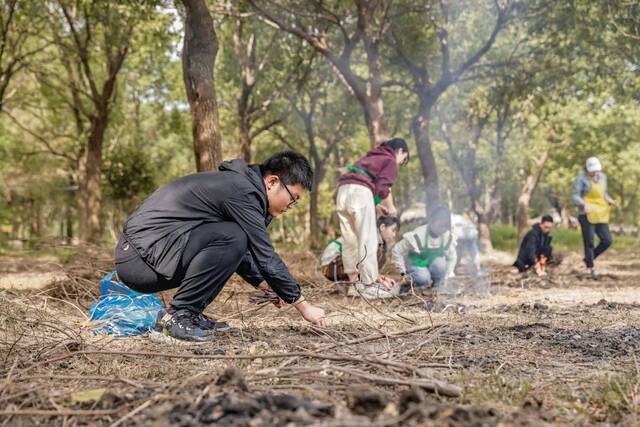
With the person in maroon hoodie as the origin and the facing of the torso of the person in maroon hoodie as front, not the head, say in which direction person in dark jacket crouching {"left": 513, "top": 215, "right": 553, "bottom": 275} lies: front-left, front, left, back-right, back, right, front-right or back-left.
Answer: front-left

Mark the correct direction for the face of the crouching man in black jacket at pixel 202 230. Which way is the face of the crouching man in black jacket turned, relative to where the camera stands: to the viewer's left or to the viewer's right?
to the viewer's right

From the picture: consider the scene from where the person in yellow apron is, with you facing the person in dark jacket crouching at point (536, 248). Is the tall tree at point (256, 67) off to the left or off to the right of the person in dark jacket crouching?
right

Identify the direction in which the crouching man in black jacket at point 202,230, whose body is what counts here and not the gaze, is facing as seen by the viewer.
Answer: to the viewer's right

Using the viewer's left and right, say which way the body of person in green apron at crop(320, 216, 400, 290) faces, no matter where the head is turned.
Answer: facing to the right of the viewer

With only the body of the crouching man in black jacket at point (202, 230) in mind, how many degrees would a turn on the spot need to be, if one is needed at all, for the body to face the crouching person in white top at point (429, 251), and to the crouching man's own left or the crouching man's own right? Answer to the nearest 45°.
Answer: approximately 45° to the crouching man's own left

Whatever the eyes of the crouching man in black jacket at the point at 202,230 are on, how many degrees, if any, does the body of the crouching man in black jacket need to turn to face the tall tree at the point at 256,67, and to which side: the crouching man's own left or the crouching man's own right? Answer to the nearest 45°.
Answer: approximately 90° to the crouching man's own left

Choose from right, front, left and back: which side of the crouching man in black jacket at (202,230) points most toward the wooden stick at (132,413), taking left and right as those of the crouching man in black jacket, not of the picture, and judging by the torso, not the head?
right

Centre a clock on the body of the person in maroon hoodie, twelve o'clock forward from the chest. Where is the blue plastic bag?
The blue plastic bag is roughly at 4 o'clock from the person in maroon hoodie.
